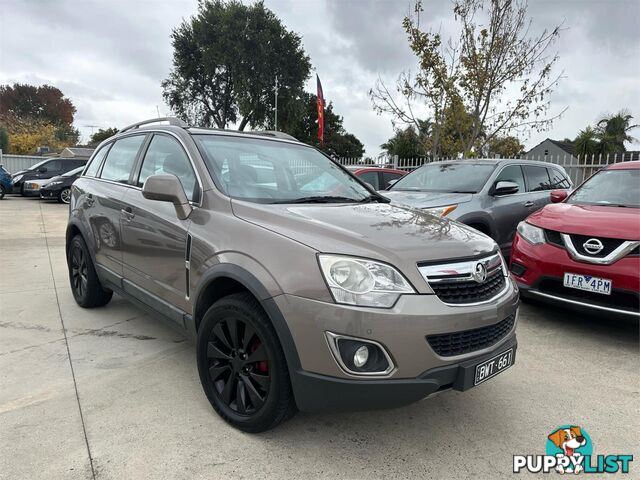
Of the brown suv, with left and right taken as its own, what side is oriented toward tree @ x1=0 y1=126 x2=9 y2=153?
back

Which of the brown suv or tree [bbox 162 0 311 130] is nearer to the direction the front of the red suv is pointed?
the brown suv

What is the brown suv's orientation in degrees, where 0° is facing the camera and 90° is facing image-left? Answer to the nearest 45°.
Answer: approximately 315°

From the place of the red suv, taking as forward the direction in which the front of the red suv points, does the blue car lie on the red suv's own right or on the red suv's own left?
on the red suv's own right

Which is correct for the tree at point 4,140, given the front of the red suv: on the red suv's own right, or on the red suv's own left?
on the red suv's own right

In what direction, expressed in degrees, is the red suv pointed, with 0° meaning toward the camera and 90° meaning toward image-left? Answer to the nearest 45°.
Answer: approximately 45°

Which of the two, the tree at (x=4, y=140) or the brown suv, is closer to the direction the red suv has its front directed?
the brown suv

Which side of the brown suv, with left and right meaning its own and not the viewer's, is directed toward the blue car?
back

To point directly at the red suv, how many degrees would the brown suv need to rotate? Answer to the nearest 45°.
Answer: approximately 90° to its left
